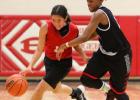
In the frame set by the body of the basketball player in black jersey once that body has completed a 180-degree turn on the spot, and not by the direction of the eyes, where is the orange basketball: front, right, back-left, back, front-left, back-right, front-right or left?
back

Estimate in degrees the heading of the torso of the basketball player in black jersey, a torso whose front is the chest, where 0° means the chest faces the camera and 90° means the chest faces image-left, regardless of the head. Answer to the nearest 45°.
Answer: approximately 90°
